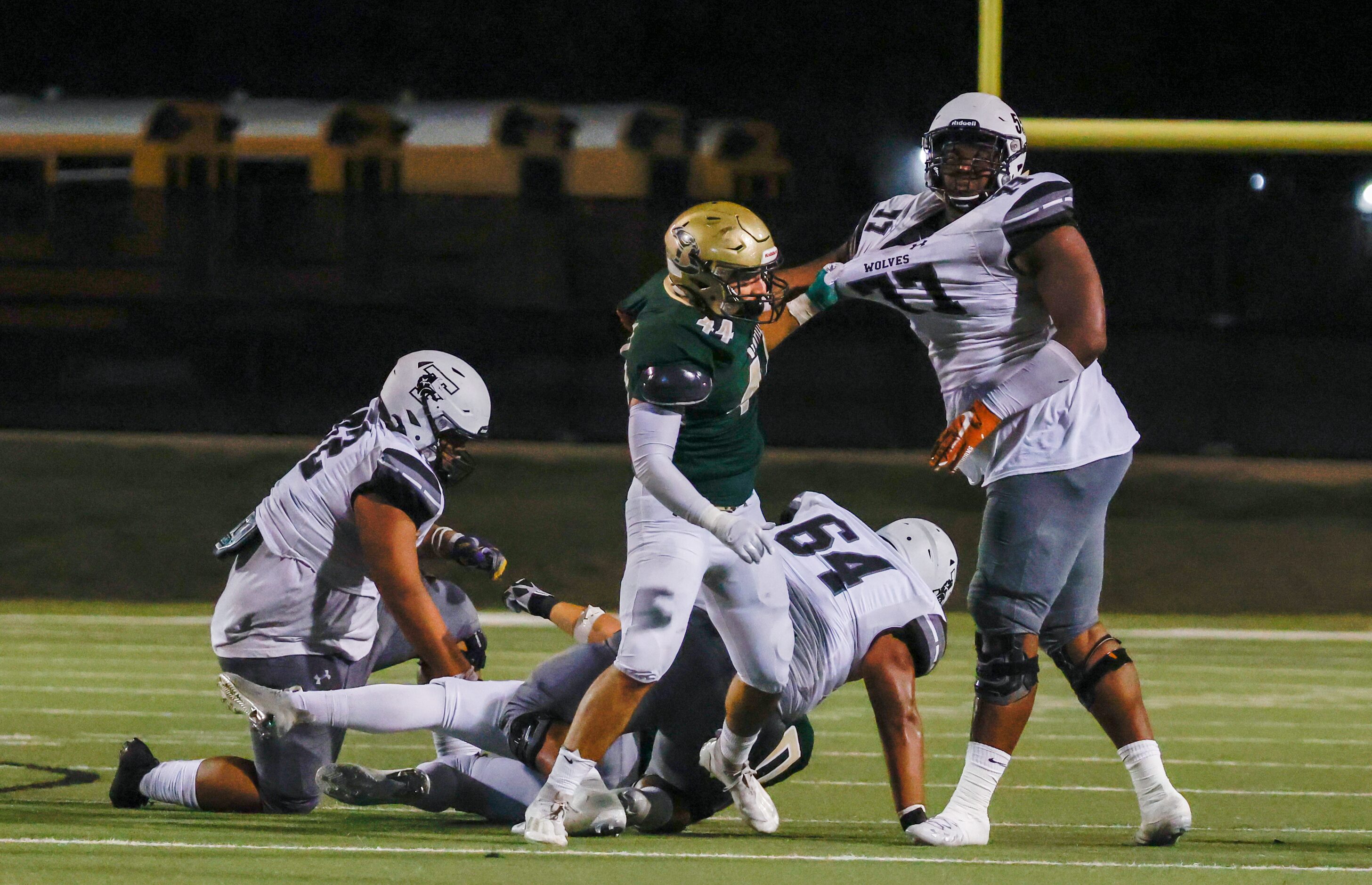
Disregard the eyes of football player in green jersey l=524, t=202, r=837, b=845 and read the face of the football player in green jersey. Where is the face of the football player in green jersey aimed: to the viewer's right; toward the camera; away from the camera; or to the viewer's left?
to the viewer's right

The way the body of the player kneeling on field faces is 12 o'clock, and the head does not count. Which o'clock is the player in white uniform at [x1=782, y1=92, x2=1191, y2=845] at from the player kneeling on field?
The player in white uniform is roughly at 1 o'clock from the player kneeling on field.

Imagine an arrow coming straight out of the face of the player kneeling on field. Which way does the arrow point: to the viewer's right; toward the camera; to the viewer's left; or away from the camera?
to the viewer's right

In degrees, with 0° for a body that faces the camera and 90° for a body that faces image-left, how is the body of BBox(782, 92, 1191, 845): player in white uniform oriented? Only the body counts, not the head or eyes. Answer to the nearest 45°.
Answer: approximately 45°

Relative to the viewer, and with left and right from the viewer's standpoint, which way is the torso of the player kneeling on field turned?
facing to the right of the viewer

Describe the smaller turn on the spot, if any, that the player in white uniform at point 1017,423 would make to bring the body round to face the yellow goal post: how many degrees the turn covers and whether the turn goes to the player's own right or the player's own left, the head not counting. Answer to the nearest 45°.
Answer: approximately 135° to the player's own right

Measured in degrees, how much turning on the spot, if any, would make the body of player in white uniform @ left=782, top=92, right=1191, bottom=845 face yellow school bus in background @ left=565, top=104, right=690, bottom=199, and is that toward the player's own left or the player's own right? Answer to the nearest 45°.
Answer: approximately 135° to the player's own right

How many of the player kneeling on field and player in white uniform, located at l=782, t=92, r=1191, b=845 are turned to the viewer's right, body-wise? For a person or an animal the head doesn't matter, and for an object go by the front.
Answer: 1

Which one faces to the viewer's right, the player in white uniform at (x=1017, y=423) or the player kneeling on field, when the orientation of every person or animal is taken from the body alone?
the player kneeling on field
